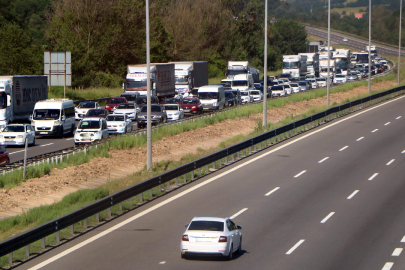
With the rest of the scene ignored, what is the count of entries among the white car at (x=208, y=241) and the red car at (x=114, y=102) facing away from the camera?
1

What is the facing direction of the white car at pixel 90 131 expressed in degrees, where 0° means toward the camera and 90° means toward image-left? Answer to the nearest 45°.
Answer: approximately 45°

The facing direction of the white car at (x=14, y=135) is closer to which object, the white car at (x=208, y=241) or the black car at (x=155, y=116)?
the white car

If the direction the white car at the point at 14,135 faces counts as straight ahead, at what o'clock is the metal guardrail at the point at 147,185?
The metal guardrail is roughly at 10 o'clock from the white car.

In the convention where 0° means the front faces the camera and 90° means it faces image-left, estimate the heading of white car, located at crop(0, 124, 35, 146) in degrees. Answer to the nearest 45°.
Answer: approximately 45°

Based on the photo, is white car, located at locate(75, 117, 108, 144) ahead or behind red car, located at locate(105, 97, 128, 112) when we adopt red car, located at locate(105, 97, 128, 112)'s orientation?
ahead

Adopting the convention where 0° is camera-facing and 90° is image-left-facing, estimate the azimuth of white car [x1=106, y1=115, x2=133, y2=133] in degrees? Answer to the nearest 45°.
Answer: approximately 45°
